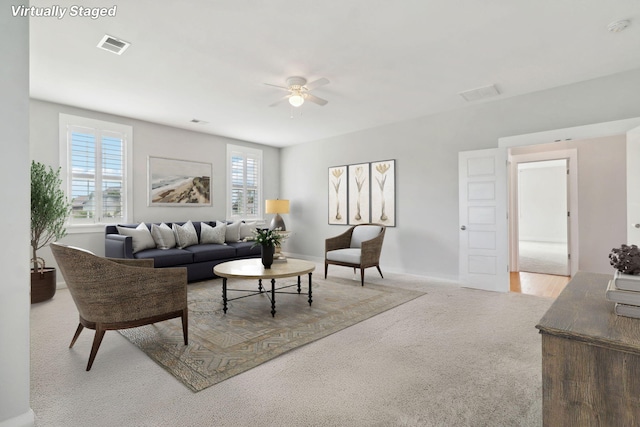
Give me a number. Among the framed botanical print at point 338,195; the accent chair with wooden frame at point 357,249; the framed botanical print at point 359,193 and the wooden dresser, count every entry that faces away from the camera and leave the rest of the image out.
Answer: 0

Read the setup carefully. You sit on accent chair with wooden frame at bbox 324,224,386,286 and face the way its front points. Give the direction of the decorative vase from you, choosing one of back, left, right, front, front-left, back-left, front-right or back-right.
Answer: front

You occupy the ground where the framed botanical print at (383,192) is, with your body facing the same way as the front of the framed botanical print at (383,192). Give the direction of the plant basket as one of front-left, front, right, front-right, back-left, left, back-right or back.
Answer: front

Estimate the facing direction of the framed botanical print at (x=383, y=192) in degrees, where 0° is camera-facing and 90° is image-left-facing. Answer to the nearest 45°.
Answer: approximately 45°

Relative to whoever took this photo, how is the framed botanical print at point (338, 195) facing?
facing the viewer and to the left of the viewer

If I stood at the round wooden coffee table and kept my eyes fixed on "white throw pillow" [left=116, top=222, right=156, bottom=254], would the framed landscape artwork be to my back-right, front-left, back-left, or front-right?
front-right

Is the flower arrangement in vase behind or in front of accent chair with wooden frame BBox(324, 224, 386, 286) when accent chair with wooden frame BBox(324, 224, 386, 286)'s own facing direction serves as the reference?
in front

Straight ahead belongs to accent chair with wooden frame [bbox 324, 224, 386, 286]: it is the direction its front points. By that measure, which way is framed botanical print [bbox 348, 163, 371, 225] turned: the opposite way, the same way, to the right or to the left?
the same way

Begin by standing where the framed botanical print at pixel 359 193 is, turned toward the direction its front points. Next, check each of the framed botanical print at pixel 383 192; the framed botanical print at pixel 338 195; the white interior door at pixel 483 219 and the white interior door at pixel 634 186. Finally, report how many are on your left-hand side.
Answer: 3

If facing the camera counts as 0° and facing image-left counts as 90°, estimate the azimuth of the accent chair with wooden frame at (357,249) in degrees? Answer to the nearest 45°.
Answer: approximately 45°

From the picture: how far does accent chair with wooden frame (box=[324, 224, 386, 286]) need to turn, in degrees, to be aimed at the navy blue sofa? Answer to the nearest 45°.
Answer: approximately 45° to its right

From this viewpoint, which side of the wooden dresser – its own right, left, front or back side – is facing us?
left

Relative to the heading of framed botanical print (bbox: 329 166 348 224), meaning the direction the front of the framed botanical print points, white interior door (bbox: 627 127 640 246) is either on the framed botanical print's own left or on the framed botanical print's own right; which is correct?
on the framed botanical print's own left

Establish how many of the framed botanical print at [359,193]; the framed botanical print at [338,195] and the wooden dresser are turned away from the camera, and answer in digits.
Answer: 0

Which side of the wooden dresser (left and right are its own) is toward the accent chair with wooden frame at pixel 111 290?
front

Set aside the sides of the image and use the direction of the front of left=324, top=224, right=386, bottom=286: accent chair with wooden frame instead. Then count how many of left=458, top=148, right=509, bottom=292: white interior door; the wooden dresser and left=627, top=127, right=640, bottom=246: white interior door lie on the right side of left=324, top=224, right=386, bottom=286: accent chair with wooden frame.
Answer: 0

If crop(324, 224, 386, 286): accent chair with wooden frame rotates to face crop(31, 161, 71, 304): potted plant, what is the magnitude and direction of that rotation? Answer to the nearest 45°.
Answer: approximately 45° to its right

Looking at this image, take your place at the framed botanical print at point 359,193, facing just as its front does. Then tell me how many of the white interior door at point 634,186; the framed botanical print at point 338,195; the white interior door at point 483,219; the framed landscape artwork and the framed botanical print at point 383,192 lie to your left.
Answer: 3

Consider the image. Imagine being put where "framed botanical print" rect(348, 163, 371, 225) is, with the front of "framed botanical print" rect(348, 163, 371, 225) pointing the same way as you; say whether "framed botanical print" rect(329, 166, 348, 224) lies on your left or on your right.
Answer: on your right
